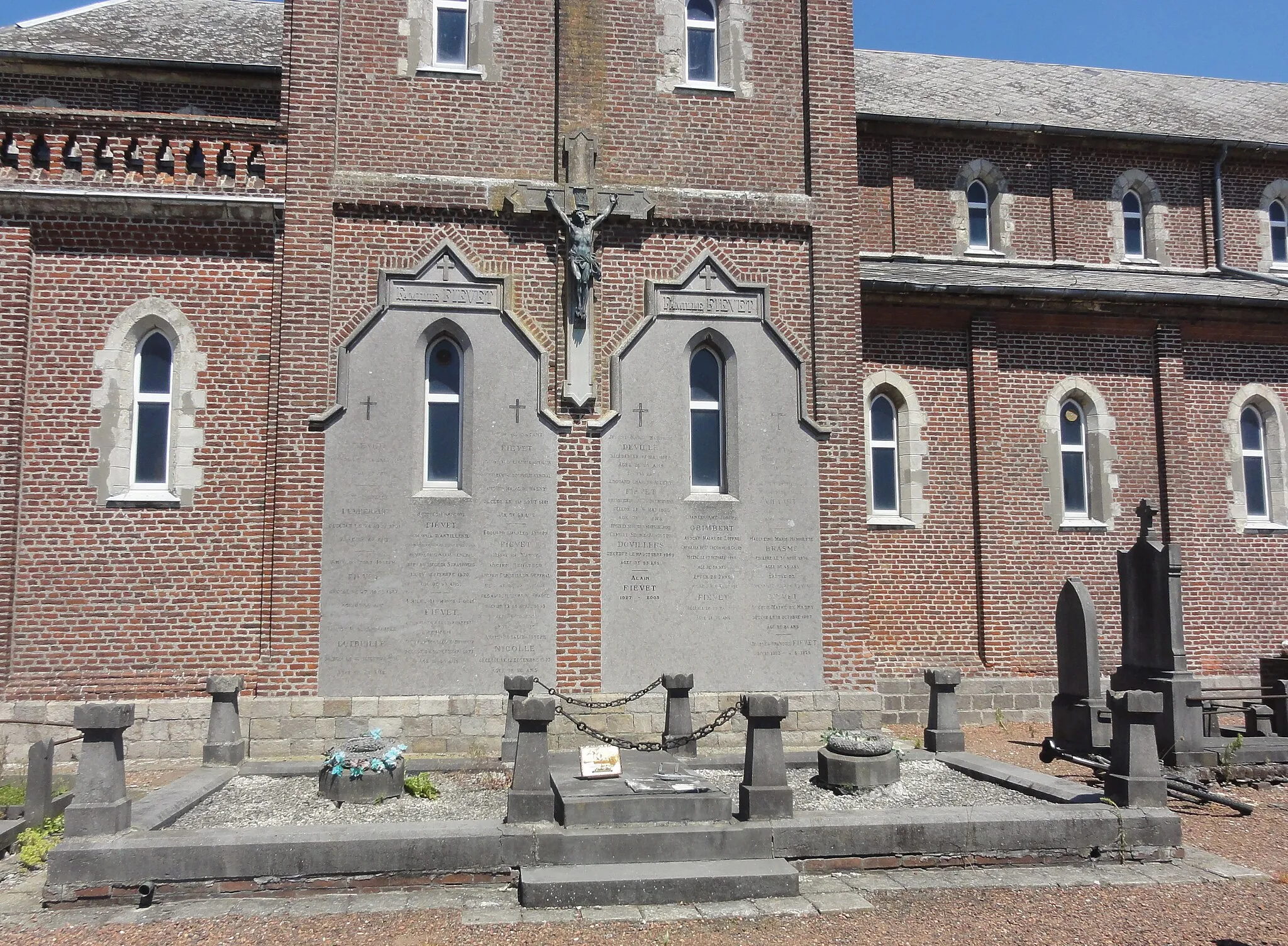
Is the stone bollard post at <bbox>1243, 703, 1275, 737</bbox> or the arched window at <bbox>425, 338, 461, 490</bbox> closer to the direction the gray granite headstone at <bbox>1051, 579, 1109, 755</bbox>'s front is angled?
the arched window

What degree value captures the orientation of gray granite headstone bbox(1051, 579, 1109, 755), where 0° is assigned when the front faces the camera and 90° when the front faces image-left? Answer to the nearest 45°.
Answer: approximately 45°

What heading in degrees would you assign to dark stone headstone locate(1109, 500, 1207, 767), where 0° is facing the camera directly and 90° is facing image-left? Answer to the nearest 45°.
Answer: approximately 45°

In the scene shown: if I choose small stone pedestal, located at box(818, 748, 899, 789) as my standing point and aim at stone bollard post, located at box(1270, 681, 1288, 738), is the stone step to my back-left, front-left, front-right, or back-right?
back-right

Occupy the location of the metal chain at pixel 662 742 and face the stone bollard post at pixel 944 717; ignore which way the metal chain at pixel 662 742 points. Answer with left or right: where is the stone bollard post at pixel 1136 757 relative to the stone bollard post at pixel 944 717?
right

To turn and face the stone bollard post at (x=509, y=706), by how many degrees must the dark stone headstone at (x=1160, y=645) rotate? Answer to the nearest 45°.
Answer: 0° — it already faces it

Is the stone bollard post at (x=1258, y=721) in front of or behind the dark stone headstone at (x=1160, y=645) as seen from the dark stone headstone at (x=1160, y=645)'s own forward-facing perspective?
behind
